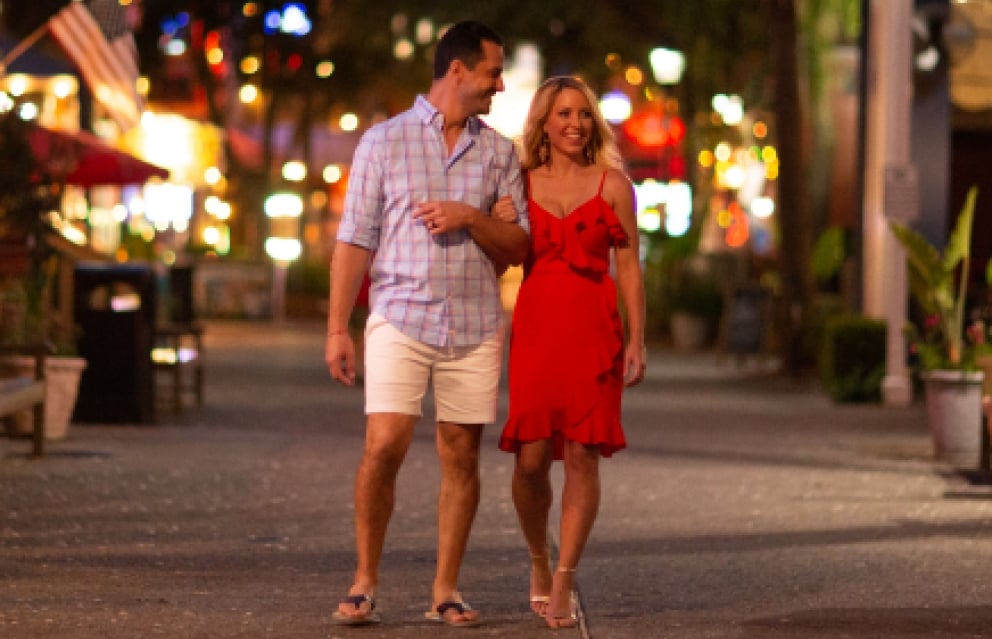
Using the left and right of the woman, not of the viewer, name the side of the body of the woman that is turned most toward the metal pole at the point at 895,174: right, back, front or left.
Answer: back

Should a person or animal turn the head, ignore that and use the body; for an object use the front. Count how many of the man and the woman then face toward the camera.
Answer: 2

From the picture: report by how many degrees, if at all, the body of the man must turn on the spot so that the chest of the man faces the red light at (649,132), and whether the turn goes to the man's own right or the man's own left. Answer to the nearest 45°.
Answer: approximately 180°

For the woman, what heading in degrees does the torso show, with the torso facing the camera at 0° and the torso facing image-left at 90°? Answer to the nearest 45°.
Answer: approximately 0°

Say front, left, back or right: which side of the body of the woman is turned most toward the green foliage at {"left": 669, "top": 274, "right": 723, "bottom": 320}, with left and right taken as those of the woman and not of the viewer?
back
